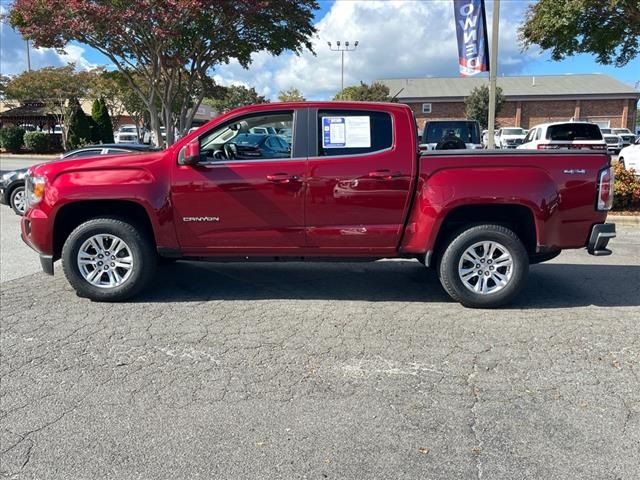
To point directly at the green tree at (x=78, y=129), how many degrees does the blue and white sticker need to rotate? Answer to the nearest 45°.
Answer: approximately 135° to its right

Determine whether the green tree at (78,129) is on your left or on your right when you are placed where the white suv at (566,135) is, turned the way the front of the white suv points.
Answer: on your left

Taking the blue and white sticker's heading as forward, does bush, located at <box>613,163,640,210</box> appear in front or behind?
behind

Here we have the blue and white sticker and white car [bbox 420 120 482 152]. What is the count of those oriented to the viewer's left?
0

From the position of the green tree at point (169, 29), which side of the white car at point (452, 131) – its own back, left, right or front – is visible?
left

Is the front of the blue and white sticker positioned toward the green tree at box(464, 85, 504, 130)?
no

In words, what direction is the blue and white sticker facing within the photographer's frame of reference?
facing the viewer

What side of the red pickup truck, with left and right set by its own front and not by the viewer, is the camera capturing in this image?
left

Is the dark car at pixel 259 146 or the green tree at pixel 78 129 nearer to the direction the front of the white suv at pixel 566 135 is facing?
the green tree

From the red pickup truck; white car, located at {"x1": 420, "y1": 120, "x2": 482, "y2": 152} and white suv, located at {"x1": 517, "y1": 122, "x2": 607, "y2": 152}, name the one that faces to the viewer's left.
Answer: the red pickup truck

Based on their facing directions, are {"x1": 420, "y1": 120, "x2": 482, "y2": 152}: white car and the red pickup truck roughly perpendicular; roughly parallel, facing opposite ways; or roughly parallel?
roughly perpendicular

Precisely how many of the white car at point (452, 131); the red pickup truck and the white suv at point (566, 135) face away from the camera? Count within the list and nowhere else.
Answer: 2

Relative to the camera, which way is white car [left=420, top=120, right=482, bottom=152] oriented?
away from the camera

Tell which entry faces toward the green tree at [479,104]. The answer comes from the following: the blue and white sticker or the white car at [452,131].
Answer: the white car

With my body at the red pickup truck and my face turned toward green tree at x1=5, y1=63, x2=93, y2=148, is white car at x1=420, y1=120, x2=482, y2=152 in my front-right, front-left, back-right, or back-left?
front-right

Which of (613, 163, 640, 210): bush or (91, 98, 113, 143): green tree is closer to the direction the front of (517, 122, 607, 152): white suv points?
the green tree

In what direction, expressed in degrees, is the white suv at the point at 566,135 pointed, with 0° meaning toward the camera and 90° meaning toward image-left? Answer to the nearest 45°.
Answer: approximately 180°

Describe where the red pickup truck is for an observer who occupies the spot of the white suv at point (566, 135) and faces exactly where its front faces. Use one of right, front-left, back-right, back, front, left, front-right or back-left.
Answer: back

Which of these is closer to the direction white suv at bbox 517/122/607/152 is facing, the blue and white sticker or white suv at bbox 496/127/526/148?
the white suv
